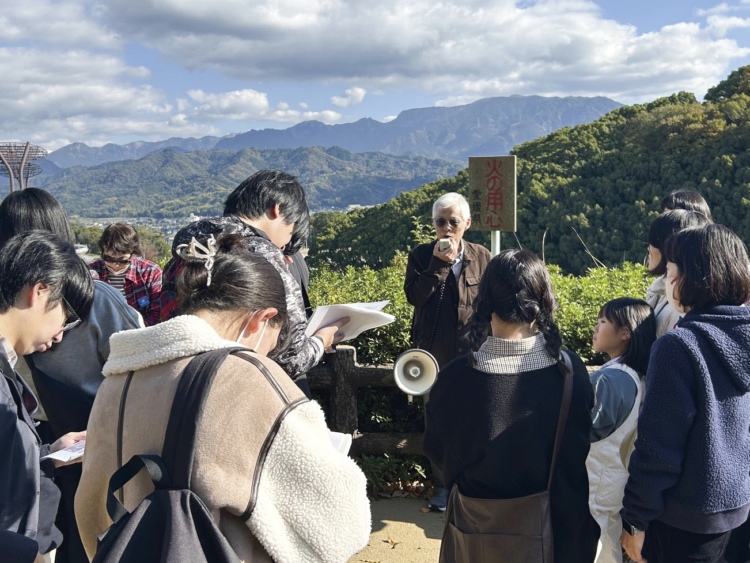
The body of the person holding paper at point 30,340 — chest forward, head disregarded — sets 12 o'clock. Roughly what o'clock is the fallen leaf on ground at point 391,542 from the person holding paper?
The fallen leaf on ground is roughly at 11 o'clock from the person holding paper.

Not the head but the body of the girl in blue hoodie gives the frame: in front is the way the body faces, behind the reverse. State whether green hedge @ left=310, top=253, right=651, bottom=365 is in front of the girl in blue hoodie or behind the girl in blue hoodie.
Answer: in front

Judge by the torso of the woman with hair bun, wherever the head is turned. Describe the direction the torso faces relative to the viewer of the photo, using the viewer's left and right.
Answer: facing away from the viewer and to the right of the viewer

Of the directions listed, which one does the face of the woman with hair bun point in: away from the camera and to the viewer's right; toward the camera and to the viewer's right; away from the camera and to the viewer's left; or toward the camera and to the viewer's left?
away from the camera and to the viewer's right

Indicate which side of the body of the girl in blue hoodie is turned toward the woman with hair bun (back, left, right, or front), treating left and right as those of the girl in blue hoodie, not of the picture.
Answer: left

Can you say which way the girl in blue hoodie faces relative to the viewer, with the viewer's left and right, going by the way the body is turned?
facing away from the viewer and to the left of the viewer
